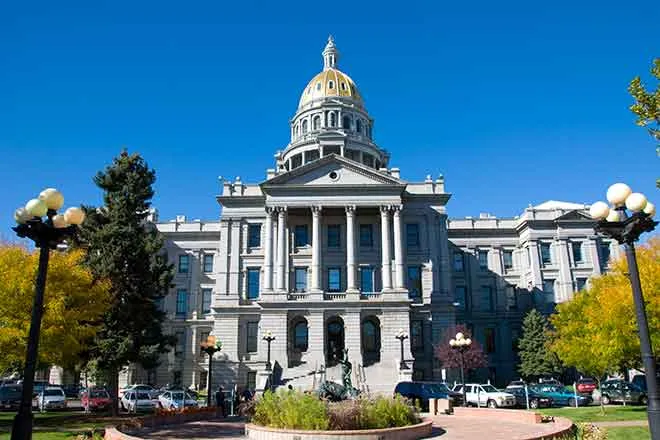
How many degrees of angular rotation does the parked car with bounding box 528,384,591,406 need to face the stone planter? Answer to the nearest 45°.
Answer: approximately 45° to its right

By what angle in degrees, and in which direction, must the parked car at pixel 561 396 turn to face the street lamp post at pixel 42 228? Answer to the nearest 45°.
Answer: approximately 45° to its right

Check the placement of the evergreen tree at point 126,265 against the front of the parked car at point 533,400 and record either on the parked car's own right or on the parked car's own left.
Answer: on the parked car's own right

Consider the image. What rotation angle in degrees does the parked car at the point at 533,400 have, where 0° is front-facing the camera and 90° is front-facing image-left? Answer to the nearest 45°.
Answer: approximately 315°

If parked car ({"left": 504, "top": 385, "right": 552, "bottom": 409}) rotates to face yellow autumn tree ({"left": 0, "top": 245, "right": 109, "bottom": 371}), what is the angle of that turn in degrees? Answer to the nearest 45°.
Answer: approximately 90° to its right

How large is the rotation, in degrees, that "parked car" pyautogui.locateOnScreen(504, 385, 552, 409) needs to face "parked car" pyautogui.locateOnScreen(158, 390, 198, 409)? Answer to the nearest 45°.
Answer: approximately 135° to its right

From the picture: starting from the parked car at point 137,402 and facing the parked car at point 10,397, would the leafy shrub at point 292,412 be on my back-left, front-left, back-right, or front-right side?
back-left

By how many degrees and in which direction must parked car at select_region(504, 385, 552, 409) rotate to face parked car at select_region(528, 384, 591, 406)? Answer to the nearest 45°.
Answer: approximately 90° to its left

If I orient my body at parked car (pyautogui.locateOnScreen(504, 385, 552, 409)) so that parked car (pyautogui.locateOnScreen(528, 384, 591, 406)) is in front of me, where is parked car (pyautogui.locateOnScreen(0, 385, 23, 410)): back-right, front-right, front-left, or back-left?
back-left
